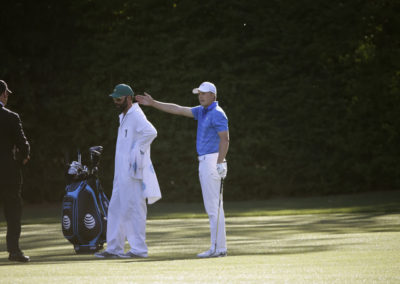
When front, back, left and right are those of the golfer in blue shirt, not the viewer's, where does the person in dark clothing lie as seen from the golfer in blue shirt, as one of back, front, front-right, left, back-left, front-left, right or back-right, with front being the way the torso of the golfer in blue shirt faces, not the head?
front-right

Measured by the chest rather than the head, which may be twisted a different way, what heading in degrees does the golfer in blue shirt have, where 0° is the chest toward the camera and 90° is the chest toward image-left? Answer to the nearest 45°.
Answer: approximately 45°

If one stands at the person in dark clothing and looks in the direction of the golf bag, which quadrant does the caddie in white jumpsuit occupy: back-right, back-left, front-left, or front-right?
front-right

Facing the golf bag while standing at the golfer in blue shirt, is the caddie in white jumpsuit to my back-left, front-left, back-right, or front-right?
front-left

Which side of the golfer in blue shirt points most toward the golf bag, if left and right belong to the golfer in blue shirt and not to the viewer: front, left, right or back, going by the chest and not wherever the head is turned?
front

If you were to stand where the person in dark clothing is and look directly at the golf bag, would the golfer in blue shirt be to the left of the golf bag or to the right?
right

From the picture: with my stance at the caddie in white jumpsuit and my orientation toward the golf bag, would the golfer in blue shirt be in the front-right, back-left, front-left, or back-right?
back-right
